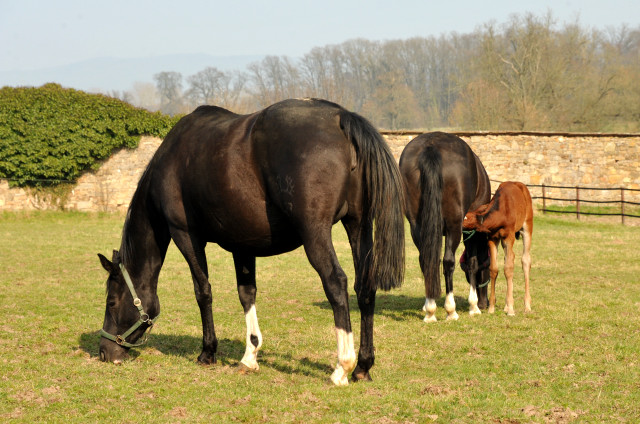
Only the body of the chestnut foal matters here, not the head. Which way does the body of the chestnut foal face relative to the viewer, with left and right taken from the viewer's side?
facing the viewer and to the left of the viewer

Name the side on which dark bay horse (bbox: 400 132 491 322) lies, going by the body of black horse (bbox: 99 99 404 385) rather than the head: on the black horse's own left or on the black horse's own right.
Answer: on the black horse's own right

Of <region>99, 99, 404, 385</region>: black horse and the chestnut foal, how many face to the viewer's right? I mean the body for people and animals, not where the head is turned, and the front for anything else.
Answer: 0

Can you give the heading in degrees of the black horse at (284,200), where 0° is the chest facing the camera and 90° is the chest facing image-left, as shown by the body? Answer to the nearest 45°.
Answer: approximately 135°

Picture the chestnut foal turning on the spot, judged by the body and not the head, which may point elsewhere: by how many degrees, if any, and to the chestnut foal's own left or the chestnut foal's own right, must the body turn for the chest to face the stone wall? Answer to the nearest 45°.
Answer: approximately 135° to the chestnut foal's own right

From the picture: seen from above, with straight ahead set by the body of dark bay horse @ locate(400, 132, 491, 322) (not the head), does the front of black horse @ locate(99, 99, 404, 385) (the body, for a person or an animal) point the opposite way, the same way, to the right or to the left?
to the left

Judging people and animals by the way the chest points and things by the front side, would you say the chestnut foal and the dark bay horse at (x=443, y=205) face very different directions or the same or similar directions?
very different directions

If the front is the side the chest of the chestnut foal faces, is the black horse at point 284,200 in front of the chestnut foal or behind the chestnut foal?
in front

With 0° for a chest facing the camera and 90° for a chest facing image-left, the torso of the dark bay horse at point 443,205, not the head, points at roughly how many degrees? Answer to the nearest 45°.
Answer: approximately 225°

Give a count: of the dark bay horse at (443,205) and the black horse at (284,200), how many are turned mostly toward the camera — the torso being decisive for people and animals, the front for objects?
0

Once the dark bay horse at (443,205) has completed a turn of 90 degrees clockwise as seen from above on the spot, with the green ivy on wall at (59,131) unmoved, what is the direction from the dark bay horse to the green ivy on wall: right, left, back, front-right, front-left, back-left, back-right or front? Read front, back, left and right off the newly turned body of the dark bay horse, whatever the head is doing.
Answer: back

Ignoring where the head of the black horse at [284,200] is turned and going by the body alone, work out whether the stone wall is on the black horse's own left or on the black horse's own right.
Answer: on the black horse's own right

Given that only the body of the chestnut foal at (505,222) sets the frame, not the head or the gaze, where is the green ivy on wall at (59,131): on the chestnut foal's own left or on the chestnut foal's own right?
on the chestnut foal's own right
